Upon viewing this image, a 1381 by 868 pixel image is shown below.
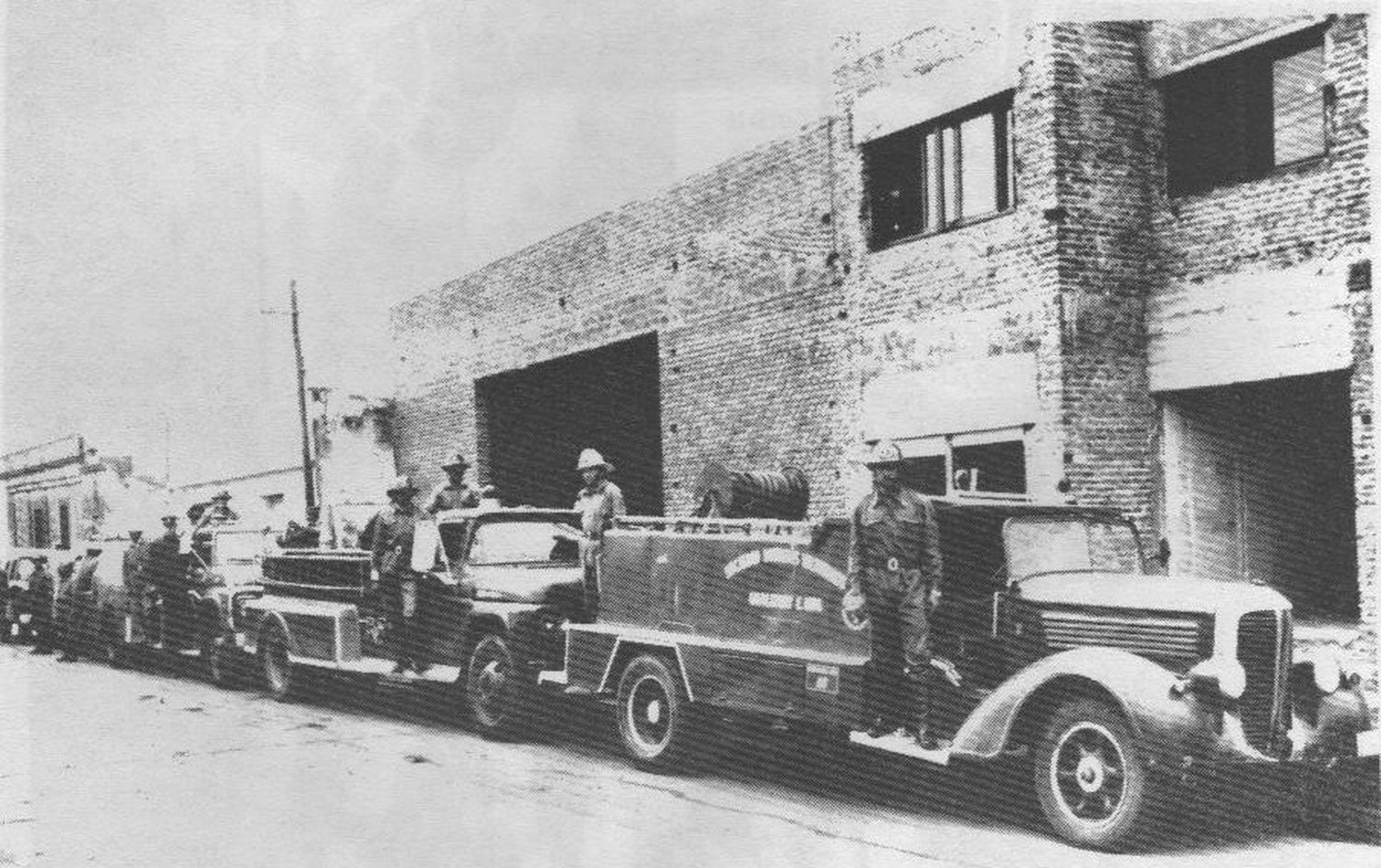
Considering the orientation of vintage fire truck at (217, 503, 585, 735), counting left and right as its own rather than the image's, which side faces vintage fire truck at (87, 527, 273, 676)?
back

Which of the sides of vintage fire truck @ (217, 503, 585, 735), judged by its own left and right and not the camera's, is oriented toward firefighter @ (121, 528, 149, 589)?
back

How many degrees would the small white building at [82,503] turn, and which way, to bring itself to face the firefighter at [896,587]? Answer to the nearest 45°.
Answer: approximately 45° to its left

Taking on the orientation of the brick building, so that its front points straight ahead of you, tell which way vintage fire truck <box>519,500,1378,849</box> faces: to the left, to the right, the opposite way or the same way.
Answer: to the left

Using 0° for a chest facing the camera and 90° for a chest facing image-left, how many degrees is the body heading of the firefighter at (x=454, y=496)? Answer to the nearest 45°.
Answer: approximately 0°

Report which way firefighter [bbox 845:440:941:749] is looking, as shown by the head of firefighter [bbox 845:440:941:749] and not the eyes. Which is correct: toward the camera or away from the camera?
toward the camera

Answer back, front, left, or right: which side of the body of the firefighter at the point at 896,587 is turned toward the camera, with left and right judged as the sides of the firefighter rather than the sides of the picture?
front

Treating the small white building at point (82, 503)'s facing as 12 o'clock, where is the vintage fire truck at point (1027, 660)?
The vintage fire truck is roughly at 10 o'clock from the small white building.

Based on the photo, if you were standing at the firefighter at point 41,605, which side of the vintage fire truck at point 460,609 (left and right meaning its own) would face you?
back

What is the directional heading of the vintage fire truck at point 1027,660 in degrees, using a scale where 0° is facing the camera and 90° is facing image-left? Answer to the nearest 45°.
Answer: approximately 315°

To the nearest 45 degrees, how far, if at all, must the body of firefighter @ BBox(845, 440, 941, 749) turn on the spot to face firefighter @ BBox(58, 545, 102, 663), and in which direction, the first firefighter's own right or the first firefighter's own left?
approximately 135° to the first firefighter's own right

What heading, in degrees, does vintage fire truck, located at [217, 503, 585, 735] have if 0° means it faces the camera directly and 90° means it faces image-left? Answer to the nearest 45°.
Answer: approximately 315°

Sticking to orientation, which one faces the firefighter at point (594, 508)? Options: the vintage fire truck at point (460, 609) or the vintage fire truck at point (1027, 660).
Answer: the vintage fire truck at point (460, 609)
